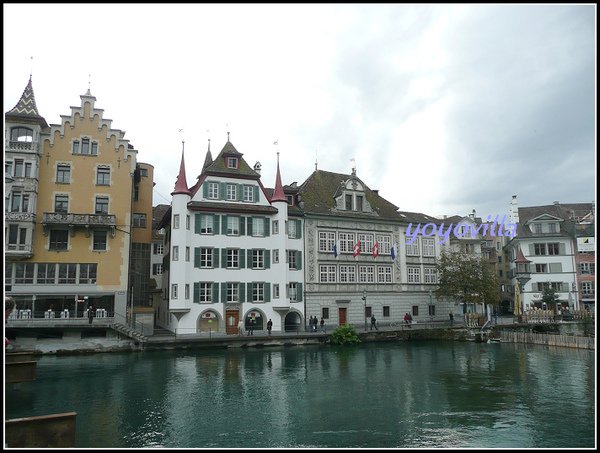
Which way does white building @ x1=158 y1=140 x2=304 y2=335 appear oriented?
toward the camera

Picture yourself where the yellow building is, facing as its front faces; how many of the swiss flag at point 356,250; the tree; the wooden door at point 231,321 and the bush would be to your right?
0

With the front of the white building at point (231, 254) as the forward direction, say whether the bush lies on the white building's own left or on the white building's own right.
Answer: on the white building's own left

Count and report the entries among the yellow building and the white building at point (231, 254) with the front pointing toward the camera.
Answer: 2

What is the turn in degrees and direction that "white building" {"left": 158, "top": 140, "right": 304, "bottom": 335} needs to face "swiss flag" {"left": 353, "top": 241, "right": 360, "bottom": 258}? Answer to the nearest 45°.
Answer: approximately 90° to its left

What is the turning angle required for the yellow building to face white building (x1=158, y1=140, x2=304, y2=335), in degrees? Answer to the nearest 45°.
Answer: approximately 90° to its left

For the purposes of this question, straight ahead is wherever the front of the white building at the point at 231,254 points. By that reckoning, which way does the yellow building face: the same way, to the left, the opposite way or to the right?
the same way

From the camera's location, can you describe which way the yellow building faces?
facing the viewer

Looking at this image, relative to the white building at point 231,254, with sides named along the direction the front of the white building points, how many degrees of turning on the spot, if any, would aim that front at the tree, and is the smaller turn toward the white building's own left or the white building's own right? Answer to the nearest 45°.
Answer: approximately 90° to the white building's own left

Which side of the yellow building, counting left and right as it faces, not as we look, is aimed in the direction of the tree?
left

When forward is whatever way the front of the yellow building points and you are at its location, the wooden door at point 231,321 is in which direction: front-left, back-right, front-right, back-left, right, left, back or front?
left
